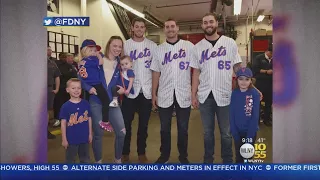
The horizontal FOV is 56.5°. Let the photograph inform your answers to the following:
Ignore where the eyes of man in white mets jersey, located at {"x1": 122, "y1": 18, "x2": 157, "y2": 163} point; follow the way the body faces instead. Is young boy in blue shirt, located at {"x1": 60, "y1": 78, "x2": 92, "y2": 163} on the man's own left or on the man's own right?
on the man's own right

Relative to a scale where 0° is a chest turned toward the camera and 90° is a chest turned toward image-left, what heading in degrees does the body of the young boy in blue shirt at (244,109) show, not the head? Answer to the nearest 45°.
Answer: approximately 0°

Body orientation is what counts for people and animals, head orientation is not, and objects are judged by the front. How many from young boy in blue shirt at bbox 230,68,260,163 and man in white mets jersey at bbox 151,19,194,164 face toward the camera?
2

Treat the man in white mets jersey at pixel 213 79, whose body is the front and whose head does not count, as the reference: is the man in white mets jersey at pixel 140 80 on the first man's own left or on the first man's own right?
on the first man's own right

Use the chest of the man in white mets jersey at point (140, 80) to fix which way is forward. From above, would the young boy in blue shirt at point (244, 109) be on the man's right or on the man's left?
on the man's left

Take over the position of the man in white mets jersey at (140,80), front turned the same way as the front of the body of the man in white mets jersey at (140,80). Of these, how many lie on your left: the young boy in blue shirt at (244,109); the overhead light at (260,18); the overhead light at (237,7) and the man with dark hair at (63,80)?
3
